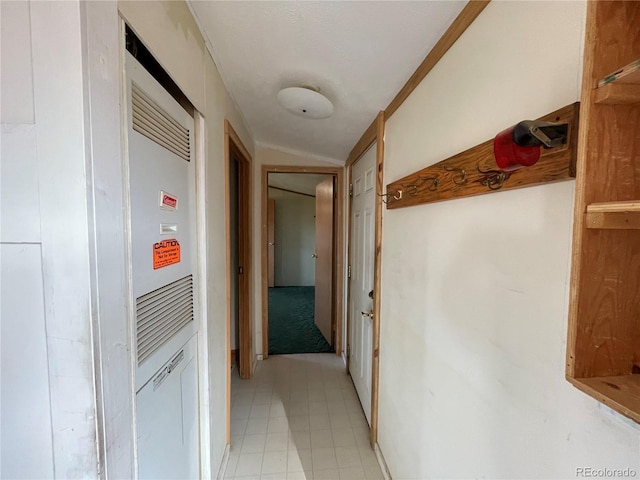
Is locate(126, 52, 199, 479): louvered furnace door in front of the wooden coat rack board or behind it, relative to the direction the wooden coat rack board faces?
in front

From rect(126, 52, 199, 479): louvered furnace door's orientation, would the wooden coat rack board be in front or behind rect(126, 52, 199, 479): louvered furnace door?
in front

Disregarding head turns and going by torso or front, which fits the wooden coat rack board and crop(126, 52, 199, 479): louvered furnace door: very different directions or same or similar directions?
very different directions

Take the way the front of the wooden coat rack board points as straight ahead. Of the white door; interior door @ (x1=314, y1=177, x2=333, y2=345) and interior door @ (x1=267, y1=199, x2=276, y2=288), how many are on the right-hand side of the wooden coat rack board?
3

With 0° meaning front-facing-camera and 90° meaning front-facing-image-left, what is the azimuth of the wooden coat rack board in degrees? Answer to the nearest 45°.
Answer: approximately 45°

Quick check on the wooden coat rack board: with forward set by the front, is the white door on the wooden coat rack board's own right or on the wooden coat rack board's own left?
on the wooden coat rack board's own right

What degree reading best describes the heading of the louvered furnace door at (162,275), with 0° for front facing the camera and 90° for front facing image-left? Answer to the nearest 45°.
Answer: approximately 315°

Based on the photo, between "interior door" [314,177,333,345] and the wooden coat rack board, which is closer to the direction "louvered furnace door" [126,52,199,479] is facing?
the wooden coat rack board

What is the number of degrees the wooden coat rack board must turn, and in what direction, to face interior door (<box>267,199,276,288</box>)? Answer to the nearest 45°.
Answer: approximately 90° to its right
